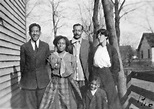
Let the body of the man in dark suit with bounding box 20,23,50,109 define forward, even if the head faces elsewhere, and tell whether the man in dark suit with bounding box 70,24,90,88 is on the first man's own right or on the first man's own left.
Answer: on the first man's own left

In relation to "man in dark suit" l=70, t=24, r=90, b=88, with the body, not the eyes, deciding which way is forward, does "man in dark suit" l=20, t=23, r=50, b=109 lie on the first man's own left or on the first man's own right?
on the first man's own right

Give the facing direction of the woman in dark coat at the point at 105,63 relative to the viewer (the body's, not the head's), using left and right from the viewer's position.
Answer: facing the viewer and to the left of the viewer

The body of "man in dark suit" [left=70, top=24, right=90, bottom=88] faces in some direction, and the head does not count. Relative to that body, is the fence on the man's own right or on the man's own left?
on the man's own left

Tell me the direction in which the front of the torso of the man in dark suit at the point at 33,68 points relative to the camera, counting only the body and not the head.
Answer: toward the camera

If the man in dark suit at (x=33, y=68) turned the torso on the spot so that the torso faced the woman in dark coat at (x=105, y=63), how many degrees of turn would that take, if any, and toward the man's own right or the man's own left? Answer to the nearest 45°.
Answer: approximately 90° to the man's own left
